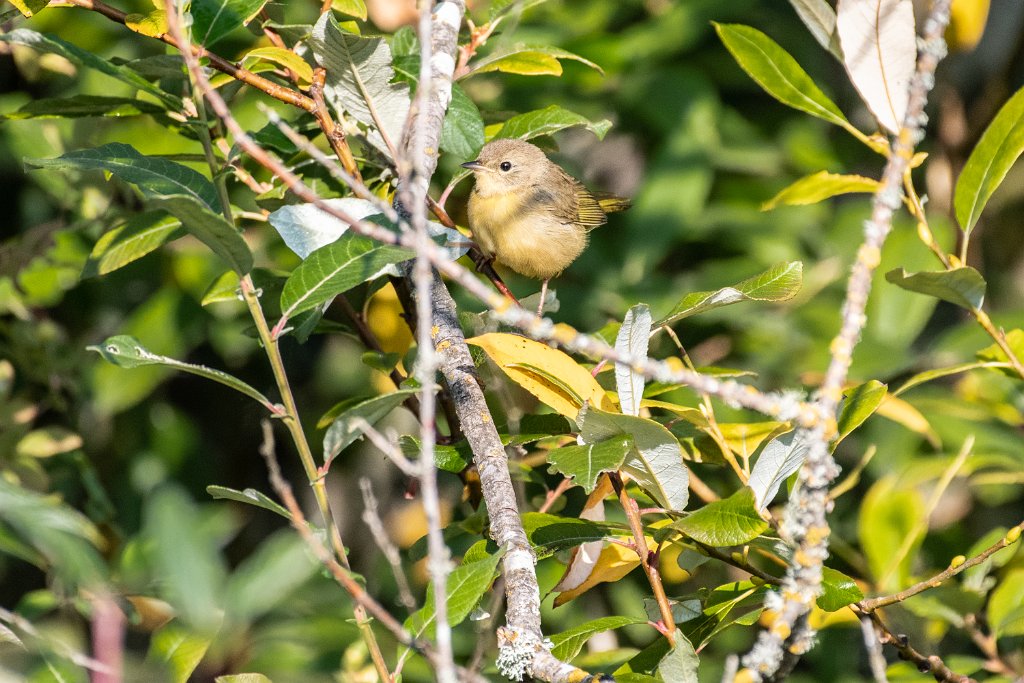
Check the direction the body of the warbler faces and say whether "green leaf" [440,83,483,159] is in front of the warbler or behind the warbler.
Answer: in front

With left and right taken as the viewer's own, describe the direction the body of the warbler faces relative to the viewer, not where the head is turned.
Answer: facing the viewer and to the left of the viewer

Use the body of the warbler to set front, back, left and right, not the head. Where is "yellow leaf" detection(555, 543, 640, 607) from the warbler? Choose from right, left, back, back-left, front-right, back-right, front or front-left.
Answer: front-left

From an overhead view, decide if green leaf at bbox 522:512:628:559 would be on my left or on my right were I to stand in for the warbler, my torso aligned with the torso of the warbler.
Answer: on my left

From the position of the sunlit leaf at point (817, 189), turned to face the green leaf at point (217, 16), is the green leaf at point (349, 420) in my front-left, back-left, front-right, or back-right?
front-left

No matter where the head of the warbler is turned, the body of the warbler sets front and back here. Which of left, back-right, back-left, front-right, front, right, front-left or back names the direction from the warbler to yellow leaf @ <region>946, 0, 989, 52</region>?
back-left

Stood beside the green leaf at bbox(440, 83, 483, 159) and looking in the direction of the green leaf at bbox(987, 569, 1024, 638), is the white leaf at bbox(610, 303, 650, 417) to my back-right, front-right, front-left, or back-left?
front-right

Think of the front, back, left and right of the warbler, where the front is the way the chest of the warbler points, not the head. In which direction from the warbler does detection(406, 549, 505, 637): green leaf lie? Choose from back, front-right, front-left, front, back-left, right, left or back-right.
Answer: front-left

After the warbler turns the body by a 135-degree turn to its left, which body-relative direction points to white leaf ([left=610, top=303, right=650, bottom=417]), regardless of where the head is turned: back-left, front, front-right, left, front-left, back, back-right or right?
front
